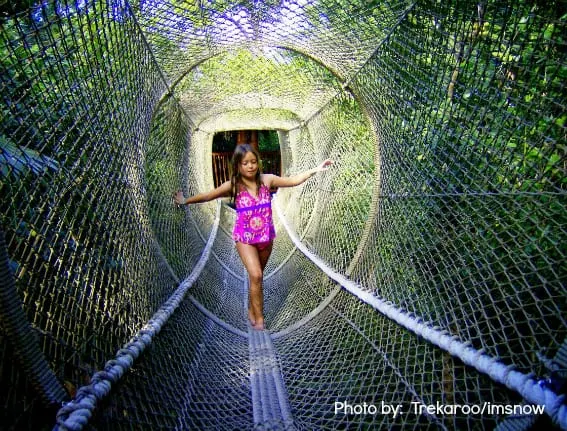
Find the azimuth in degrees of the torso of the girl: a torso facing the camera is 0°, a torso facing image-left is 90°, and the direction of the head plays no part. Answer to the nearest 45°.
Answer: approximately 0°

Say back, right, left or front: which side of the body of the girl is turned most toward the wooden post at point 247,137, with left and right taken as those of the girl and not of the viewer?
back

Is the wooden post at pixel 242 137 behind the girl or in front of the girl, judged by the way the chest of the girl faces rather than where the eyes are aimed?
behind
